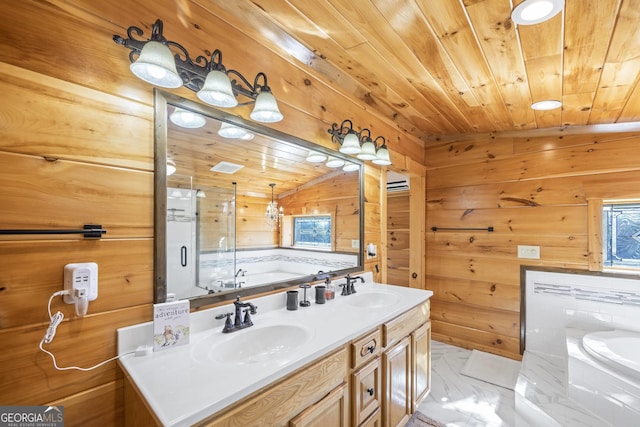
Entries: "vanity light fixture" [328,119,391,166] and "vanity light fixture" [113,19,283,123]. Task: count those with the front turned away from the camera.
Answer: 0

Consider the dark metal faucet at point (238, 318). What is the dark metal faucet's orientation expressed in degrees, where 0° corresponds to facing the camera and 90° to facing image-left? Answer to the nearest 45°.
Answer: approximately 315°

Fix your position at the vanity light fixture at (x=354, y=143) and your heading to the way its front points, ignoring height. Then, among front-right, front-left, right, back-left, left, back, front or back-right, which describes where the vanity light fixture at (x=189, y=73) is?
right

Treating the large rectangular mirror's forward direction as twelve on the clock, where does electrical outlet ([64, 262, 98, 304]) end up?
The electrical outlet is roughly at 3 o'clock from the large rectangular mirror.

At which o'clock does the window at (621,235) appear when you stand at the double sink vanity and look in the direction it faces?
The window is roughly at 10 o'clock from the double sink vanity.

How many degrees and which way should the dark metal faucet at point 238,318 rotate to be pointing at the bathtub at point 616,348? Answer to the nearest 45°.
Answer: approximately 45° to its left

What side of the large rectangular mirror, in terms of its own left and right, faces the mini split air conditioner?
left

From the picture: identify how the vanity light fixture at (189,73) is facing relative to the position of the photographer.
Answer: facing the viewer and to the right of the viewer

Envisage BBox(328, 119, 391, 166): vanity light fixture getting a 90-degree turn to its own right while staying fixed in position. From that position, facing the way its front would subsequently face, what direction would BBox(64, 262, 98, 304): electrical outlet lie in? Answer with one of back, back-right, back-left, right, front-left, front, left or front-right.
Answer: front

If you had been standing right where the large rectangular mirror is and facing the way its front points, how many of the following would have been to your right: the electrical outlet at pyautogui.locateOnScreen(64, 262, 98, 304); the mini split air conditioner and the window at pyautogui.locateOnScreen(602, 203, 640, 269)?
1

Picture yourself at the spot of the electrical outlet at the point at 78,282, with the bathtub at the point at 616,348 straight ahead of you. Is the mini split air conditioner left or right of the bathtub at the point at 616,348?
left
